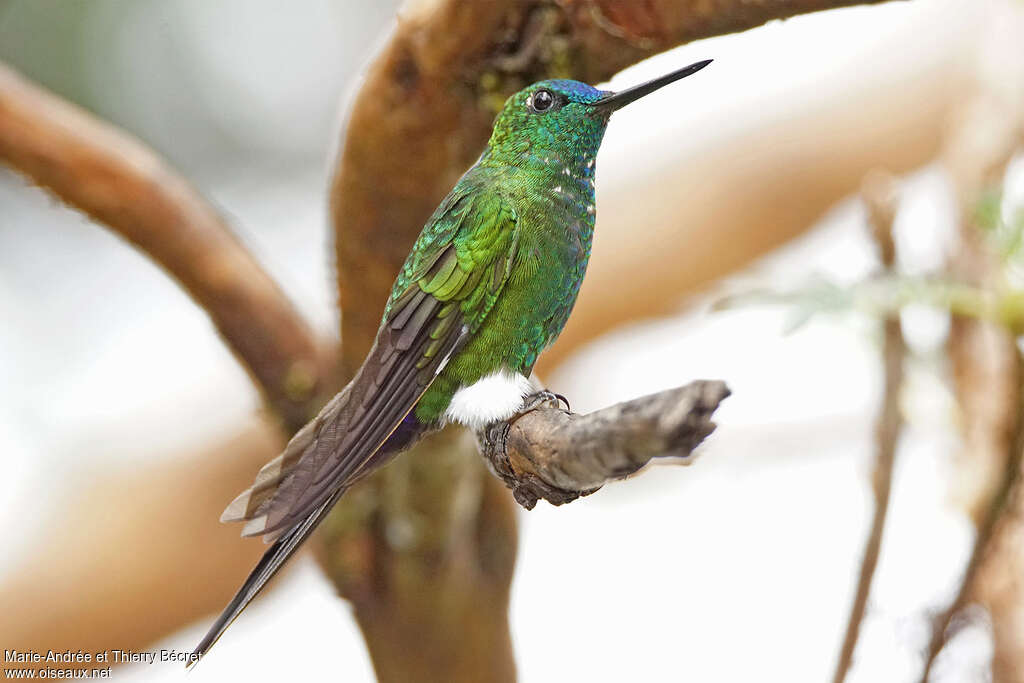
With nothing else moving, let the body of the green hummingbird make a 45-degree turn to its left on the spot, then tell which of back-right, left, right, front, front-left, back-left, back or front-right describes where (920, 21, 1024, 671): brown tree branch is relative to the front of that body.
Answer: front

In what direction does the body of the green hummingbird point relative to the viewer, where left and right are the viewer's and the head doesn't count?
facing to the right of the viewer
